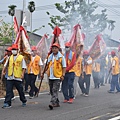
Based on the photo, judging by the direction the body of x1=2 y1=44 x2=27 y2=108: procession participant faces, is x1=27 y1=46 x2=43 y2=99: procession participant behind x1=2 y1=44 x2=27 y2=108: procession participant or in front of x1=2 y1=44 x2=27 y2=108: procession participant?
behind

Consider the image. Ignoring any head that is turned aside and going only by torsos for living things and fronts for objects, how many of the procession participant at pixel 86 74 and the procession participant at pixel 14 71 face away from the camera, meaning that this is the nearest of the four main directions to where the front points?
0

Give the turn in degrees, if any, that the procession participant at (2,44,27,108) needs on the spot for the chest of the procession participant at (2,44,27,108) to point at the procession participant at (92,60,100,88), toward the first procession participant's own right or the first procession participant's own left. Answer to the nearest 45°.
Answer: approximately 135° to the first procession participant's own left

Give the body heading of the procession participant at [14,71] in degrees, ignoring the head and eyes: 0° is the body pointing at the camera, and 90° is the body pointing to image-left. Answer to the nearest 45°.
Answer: approximately 0°

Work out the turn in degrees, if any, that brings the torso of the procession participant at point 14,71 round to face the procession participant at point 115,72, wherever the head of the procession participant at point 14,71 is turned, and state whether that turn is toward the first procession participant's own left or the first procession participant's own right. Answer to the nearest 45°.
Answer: approximately 135° to the first procession participant's own left

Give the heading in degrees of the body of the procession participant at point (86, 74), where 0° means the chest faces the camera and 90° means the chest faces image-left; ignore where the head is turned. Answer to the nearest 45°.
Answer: approximately 45°

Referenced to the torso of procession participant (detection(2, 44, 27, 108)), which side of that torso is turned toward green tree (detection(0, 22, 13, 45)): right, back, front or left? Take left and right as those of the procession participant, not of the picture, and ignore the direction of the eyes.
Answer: back
